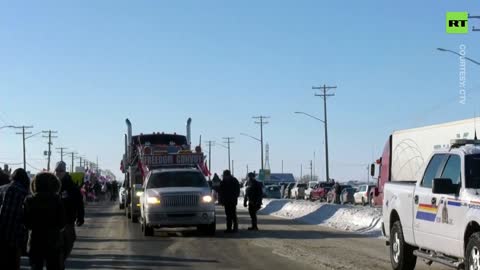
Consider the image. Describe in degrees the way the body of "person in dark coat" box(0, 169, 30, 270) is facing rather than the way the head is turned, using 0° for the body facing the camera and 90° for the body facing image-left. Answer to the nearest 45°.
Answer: approximately 225°

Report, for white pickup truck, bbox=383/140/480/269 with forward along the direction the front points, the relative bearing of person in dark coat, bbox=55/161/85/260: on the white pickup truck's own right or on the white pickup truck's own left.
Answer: on the white pickup truck's own right

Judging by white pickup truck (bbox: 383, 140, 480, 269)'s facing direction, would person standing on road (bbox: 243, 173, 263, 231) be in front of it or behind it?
behind

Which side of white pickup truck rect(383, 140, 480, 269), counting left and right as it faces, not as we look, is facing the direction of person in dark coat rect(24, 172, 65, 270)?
right

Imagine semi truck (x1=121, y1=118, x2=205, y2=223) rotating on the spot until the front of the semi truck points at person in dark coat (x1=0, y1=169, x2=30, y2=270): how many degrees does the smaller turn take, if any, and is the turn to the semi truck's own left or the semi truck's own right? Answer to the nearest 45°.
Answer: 0° — it already faces them

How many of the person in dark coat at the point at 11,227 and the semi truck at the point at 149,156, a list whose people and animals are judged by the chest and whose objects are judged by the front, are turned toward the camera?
1

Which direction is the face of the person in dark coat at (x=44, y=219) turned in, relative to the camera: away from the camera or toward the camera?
away from the camera

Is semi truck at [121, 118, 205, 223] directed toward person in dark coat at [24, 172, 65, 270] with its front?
yes

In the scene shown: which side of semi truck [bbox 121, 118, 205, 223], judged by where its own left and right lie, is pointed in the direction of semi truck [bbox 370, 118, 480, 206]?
left

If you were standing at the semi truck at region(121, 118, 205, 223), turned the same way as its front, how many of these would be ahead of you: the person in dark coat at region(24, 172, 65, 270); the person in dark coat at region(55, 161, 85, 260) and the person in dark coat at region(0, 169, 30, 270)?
3

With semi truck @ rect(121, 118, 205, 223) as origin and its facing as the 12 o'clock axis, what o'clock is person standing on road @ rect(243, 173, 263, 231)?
The person standing on road is roughly at 11 o'clock from the semi truck.
